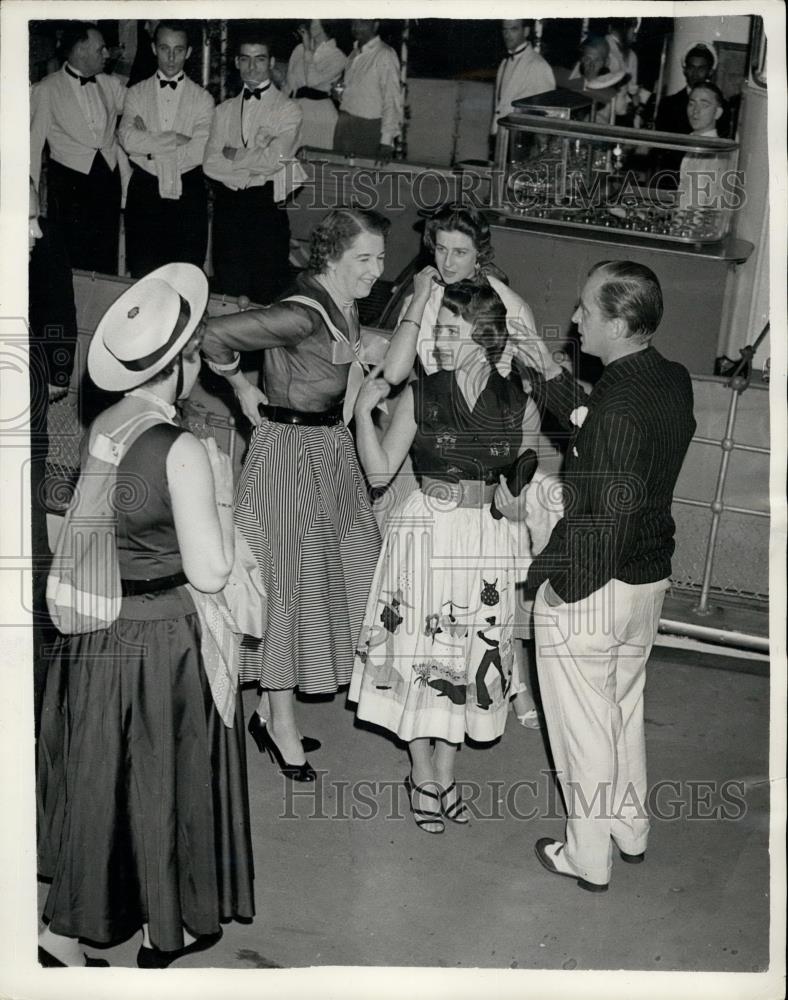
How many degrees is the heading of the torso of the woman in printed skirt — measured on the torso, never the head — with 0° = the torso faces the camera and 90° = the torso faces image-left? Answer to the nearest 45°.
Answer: approximately 0°

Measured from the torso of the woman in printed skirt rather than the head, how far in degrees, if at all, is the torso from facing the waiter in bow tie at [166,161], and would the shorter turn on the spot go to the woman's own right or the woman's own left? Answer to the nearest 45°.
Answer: approximately 135° to the woman's own right

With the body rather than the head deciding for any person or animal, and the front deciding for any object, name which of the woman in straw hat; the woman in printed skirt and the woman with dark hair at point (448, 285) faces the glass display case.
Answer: the woman in straw hat
